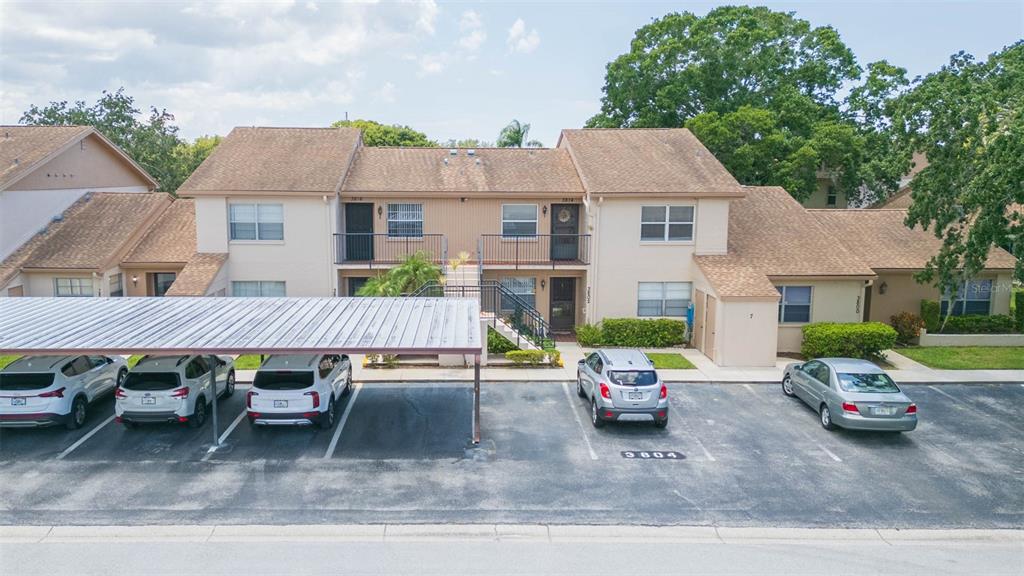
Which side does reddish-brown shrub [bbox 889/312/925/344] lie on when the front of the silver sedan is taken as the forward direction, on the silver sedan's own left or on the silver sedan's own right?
on the silver sedan's own right

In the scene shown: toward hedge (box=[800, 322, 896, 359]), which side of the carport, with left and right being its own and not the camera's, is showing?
left

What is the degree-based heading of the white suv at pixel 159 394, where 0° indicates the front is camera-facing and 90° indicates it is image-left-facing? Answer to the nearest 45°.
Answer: approximately 225°

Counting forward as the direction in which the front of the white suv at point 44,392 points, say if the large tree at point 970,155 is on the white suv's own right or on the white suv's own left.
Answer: on the white suv's own right

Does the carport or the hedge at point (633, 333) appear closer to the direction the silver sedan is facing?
the hedge

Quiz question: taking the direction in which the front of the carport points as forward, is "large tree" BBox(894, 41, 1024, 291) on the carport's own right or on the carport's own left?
on the carport's own left

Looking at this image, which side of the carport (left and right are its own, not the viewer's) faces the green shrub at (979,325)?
left

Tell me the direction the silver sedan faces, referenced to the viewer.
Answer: facing away from the viewer and to the left of the viewer

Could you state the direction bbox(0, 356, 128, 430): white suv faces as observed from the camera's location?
facing away from the viewer and to the right of the viewer

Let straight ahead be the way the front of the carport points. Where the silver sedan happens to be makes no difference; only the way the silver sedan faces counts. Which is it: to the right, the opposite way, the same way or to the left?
the opposite way

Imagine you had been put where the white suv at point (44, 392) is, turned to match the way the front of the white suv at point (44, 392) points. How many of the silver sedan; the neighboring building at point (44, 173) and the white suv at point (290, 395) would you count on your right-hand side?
2

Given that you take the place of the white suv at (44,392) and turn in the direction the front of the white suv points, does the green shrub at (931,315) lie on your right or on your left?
on your right
